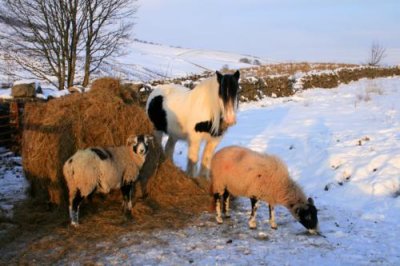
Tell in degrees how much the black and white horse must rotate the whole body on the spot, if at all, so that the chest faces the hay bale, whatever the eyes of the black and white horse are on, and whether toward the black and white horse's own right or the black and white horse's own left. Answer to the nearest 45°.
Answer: approximately 135° to the black and white horse's own right

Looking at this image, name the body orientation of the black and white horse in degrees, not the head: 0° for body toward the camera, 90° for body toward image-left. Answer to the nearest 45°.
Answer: approximately 315°

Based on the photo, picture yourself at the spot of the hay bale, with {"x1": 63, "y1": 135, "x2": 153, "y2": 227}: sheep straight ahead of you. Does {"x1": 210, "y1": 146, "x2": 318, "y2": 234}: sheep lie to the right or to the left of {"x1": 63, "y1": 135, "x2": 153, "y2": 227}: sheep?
left

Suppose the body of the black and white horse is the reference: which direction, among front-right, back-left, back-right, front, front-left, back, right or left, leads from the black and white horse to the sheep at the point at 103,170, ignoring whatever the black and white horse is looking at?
right

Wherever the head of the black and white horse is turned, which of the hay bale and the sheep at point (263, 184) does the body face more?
the sheep

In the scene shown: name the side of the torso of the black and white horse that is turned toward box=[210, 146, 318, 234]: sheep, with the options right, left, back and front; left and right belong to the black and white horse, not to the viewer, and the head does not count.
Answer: front

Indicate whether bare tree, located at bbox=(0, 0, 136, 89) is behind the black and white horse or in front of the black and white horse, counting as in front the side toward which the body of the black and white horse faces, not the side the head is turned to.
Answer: behind
